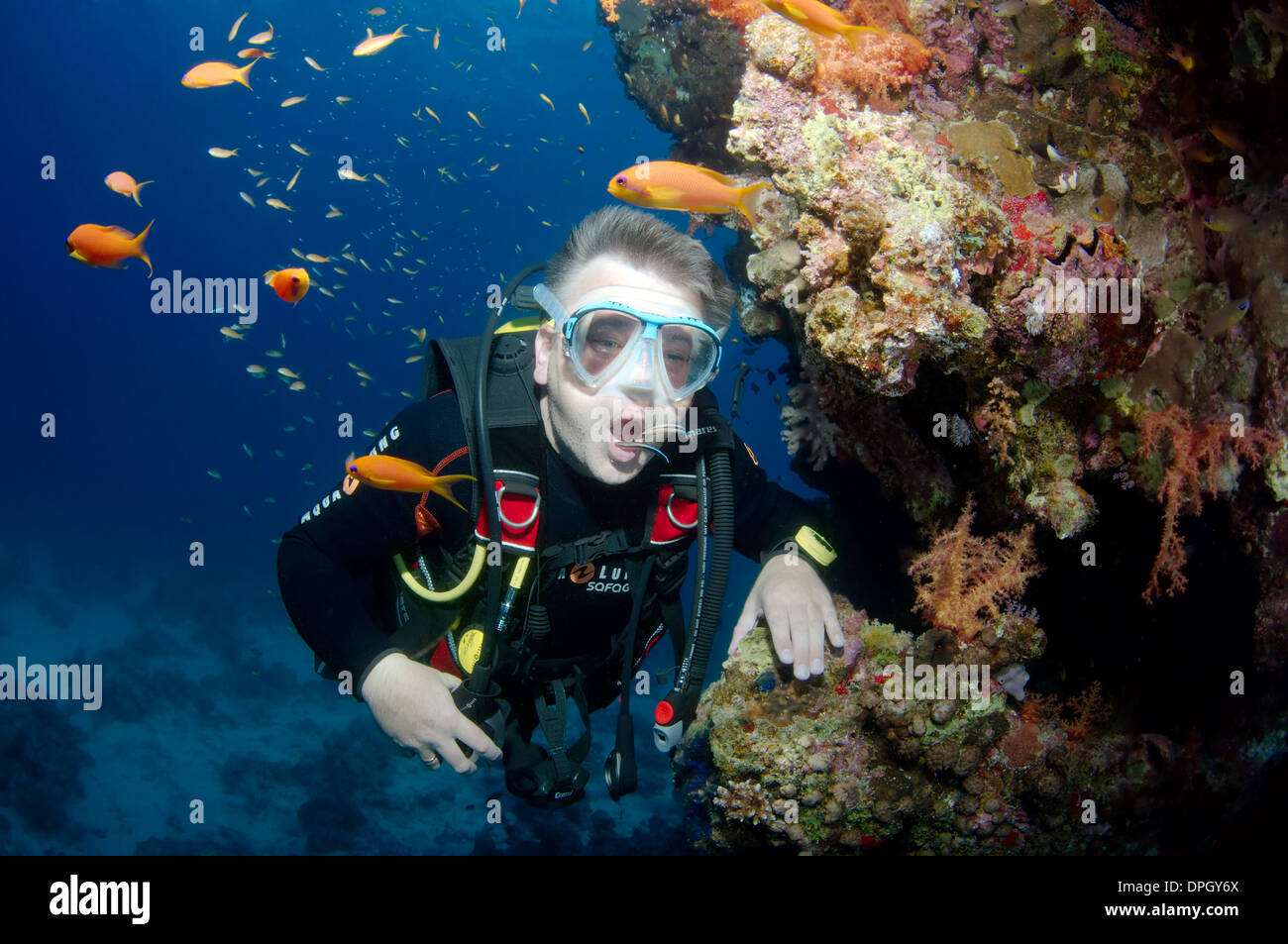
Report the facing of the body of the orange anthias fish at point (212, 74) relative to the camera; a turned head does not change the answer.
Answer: to the viewer's left

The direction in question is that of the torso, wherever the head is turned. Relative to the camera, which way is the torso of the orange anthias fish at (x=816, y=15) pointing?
to the viewer's left

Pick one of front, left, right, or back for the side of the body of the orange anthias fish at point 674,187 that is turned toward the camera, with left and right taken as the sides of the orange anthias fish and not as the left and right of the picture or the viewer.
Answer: left

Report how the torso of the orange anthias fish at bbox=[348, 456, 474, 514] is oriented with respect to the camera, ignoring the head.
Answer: to the viewer's left
